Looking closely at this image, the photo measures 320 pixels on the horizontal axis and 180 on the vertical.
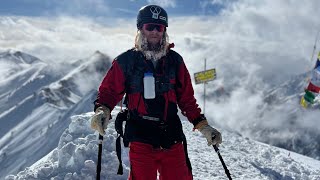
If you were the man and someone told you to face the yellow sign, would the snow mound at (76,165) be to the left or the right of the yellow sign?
left

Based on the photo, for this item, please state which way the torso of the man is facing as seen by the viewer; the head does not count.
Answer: toward the camera

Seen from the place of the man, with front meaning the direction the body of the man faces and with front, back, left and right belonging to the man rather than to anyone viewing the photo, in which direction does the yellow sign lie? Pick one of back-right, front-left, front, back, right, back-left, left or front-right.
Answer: back

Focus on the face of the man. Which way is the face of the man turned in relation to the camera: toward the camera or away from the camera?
toward the camera

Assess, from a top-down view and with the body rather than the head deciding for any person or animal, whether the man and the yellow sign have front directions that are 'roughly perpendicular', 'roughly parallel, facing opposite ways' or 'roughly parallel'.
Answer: roughly parallel

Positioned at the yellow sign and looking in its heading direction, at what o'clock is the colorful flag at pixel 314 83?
The colorful flag is roughly at 8 o'clock from the yellow sign.

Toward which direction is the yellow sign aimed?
toward the camera

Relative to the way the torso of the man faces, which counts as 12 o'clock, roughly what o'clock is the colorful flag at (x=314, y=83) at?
The colorful flag is roughly at 7 o'clock from the man.

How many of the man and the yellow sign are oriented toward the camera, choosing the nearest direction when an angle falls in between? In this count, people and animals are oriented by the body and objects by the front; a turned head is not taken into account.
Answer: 2

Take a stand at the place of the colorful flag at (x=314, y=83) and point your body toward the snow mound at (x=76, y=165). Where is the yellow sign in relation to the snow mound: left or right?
right

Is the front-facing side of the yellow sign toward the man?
yes
